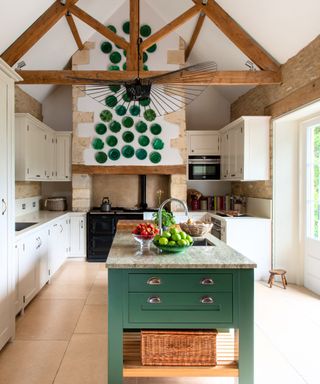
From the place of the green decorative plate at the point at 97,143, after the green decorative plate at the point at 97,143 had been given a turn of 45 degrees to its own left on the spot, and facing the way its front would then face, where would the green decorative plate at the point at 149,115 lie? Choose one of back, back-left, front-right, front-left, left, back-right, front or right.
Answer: front-left

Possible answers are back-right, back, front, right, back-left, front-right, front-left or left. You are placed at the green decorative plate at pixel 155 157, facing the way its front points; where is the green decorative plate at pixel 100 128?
right

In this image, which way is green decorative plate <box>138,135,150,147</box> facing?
toward the camera

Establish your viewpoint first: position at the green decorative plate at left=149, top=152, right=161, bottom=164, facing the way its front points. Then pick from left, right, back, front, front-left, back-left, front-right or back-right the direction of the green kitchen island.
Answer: front

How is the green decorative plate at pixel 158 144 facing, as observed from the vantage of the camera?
facing the viewer

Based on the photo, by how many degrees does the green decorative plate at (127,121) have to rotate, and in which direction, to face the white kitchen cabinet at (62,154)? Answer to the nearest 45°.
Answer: approximately 90° to its right

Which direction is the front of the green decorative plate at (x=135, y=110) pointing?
toward the camera

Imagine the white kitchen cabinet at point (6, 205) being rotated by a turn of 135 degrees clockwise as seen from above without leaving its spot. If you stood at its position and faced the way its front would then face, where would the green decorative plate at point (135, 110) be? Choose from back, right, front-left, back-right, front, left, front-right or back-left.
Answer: back

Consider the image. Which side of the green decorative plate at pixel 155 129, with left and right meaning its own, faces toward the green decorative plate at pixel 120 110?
right

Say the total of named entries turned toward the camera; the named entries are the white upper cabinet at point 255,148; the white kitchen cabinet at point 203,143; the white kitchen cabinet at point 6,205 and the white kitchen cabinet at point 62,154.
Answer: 2

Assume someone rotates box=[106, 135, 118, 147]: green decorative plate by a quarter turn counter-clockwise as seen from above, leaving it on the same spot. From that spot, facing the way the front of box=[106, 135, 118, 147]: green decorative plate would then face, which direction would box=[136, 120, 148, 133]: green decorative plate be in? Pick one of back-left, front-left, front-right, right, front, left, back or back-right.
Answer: front
